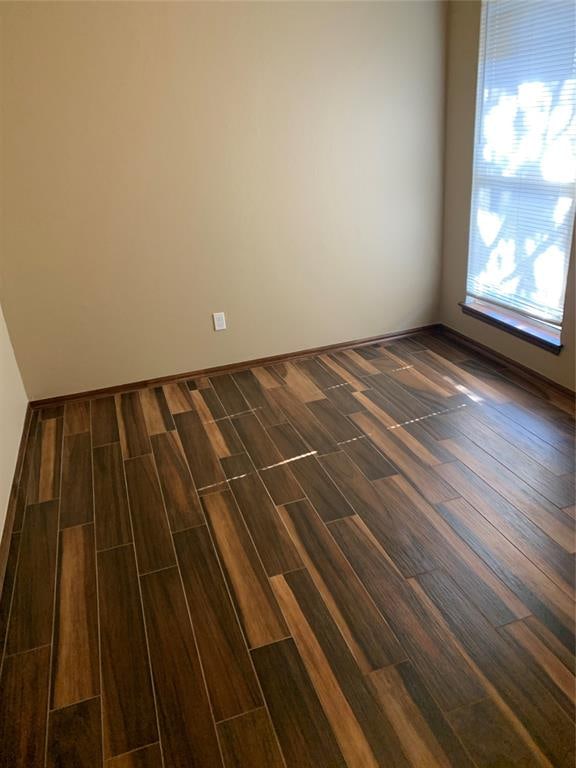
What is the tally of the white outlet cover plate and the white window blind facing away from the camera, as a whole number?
0

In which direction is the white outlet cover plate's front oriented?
toward the camera

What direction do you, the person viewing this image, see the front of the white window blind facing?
facing the viewer and to the left of the viewer

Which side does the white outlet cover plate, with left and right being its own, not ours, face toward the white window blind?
left

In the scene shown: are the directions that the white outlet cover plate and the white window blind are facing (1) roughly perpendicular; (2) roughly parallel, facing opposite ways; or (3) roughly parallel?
roughly perpendicular

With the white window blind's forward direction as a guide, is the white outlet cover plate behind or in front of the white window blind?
in front
